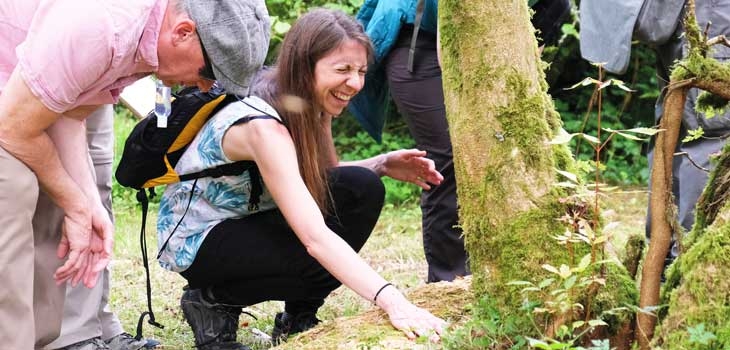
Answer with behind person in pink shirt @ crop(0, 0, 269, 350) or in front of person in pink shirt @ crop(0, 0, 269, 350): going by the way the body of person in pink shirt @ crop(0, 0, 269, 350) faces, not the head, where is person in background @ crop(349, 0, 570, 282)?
in front

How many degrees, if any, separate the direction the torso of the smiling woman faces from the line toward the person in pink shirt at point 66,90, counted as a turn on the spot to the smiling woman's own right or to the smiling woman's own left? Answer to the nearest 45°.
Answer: approximately 135° to the smiling woman's own right

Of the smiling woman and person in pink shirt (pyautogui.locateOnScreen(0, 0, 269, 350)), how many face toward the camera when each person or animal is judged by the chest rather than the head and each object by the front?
0

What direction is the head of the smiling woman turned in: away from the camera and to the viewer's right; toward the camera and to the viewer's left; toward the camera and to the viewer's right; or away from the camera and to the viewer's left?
toward the camera and to the viewer's right

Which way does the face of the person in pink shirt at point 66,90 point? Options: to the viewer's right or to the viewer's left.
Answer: to the viewer's right

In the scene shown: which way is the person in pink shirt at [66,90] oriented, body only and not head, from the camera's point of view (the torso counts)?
to the viewer's right

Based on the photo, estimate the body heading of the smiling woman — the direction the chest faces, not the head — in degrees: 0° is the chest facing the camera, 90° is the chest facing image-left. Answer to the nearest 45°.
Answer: approximately 270°
